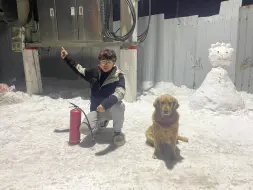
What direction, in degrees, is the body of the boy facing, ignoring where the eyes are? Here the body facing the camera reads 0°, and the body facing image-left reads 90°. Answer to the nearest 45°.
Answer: approximately 0°

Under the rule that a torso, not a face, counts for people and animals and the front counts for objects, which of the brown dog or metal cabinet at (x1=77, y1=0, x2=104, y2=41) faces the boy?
the metal cabinet

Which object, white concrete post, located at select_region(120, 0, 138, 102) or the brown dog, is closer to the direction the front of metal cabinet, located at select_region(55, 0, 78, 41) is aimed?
the brown dog

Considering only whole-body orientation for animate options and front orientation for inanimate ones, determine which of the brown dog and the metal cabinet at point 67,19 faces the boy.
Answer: the metal cabinet

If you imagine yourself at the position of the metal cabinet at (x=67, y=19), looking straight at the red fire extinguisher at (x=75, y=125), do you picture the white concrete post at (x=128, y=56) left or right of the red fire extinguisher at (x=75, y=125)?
left

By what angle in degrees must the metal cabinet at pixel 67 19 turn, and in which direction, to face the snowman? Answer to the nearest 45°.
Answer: approximately 45° to its left

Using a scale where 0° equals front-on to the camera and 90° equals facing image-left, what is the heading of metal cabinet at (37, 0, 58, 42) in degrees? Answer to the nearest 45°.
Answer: approximately 0°

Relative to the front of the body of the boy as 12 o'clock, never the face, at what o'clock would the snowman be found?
The snowman is roughly at 8 o'clock from the boy.

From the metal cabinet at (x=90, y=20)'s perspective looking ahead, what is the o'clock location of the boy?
The boy is roughly at 12 o'clock from the metal cabinet.

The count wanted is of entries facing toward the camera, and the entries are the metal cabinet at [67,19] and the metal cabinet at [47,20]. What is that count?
2
